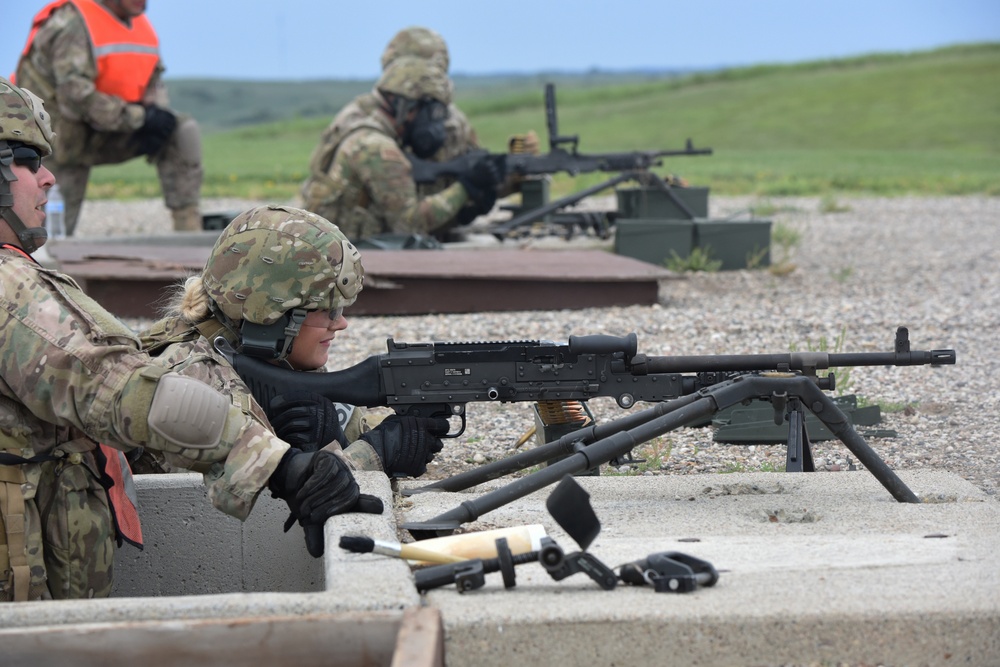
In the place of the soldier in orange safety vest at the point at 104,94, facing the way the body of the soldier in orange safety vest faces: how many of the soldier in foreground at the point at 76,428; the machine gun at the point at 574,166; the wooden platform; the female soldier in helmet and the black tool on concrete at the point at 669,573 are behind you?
0

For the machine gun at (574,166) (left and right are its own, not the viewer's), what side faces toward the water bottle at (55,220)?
back

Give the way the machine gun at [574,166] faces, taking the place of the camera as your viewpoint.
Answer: facing to the right of the viewer

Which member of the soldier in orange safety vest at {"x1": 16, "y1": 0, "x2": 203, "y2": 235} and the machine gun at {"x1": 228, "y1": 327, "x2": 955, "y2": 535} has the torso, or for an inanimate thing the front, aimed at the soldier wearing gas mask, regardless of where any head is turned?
the soldier in orange safety vest

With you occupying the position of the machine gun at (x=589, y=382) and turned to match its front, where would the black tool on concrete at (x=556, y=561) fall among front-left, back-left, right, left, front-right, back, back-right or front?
right

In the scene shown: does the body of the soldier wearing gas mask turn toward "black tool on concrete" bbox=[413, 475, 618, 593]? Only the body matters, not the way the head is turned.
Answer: no

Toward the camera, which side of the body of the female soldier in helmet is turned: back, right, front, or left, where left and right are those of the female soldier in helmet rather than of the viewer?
right

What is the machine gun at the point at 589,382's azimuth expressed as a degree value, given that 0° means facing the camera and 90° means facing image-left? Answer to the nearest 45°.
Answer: approximately 270°

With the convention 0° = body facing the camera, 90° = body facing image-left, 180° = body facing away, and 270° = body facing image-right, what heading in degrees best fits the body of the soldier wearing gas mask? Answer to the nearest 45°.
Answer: approximately 270°

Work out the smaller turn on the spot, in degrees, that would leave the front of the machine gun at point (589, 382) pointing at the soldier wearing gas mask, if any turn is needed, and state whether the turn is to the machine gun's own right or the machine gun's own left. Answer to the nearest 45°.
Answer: approximately 90° to the machine gun's own left

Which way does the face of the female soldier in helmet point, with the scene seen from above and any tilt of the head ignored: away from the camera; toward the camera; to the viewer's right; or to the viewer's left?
to the viewer's right

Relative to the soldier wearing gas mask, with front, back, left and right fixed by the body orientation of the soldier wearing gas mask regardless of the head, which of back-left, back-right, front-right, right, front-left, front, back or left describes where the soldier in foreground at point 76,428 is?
right

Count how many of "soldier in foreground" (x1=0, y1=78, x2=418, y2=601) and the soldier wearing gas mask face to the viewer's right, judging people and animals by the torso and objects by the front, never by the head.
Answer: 2

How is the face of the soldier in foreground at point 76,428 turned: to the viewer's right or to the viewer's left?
to the viewer's right

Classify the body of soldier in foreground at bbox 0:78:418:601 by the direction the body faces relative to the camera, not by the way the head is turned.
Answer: to the viewer's right

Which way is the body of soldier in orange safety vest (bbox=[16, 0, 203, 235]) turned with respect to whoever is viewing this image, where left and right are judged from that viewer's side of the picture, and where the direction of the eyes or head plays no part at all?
facing the viewer and to the right of the viewer

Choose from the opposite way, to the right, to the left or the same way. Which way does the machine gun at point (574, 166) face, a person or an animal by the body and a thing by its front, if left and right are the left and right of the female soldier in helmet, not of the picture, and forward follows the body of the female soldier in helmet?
the same way
